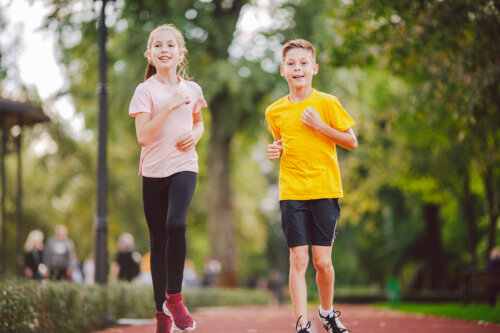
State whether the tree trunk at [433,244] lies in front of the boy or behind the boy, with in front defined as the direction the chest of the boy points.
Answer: behind

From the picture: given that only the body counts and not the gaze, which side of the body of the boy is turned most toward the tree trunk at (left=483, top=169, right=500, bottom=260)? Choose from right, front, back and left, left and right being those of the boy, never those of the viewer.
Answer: back

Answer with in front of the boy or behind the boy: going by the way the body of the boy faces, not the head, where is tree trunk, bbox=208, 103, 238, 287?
behind

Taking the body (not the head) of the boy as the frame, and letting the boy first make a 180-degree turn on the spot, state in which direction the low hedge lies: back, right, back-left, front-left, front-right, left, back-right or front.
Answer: front-left
